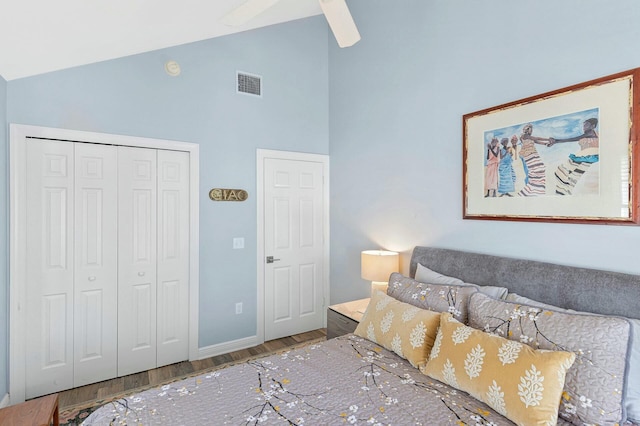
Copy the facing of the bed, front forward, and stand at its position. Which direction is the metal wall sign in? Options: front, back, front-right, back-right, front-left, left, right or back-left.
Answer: right

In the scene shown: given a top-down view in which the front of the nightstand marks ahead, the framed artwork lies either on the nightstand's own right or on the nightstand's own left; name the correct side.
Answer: on the nightstand's own left

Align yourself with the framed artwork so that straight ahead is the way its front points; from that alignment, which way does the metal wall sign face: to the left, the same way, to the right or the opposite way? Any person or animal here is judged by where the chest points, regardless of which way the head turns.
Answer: to the left

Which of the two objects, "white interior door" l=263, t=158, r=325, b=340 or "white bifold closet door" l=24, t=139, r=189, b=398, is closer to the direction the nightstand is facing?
the white bifold closet door

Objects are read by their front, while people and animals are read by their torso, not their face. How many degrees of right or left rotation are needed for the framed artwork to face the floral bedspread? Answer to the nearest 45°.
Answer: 0° — it already faces it

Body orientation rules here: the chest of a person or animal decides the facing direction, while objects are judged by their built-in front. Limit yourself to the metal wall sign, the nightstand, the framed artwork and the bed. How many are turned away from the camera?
0

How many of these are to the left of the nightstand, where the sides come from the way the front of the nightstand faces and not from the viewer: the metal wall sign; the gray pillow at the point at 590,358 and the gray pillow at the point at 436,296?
2

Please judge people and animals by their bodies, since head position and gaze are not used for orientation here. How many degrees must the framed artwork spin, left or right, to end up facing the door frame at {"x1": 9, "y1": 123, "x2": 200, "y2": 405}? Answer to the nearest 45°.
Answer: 0° — it already faces it

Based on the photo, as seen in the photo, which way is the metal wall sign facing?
toward the camera

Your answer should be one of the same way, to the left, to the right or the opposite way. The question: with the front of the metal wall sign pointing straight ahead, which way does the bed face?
to the right

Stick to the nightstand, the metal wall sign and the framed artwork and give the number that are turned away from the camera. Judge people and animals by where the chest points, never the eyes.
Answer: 0

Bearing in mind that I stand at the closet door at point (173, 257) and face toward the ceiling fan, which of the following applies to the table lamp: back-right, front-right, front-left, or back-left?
front-left

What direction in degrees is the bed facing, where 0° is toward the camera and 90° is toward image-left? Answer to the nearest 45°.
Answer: approximately 45°

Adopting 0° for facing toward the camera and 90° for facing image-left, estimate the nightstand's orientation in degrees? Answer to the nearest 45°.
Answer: approximately 45°

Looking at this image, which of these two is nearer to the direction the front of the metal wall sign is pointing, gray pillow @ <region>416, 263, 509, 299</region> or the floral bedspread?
the floral bedspread
